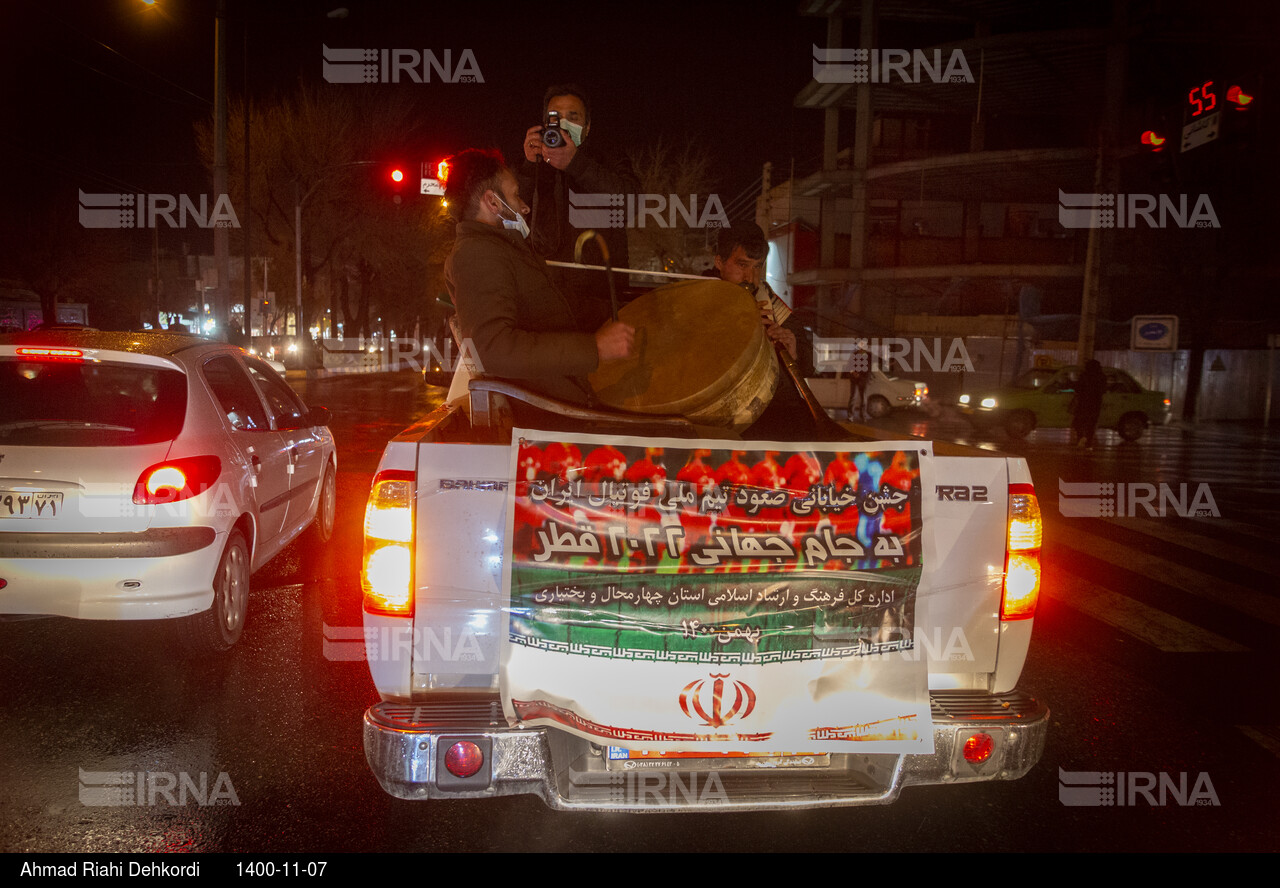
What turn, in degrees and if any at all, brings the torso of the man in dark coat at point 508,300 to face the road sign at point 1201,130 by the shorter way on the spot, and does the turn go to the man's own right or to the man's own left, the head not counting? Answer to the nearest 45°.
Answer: approximately 45° to the man's own left

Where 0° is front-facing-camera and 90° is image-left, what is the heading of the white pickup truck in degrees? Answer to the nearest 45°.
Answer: approximately 180°

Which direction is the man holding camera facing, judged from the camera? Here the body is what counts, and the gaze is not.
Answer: toward the camera

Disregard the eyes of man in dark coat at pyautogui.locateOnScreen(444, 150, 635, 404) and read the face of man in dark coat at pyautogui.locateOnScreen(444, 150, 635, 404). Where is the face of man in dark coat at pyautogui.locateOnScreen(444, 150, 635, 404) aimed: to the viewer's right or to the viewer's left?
to the viewer's right

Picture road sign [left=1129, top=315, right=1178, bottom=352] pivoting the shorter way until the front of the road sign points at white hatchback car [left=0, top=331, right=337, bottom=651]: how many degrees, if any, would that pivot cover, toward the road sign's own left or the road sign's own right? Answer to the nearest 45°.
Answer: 0° — it already faces it

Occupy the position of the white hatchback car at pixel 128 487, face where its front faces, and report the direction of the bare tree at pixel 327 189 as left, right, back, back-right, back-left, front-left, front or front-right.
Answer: front-left

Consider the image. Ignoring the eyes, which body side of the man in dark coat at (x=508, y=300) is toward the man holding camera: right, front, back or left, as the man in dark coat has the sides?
left

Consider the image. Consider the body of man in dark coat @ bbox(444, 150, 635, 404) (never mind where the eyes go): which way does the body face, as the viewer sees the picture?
to the viewer's right

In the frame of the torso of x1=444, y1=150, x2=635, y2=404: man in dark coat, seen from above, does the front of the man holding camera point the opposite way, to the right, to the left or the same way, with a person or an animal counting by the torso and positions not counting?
to the right

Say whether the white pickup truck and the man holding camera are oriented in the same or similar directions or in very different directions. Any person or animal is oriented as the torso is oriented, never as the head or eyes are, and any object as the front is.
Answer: very different directions
